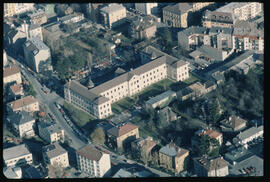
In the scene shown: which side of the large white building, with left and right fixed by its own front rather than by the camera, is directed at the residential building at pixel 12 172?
right

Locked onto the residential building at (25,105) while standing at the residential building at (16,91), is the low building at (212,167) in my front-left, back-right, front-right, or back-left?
front-left

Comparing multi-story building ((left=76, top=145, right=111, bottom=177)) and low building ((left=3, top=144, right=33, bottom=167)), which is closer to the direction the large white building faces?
the multi-story building

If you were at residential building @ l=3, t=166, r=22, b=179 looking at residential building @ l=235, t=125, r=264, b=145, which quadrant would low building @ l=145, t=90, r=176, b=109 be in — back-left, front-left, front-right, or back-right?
front-left

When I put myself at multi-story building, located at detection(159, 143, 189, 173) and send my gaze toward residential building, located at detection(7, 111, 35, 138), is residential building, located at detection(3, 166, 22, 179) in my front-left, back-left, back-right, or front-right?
front-left

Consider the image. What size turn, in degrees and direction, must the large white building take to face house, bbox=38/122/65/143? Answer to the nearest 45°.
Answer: approximately 90° to its right

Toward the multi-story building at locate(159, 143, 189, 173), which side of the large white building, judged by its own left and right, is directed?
front

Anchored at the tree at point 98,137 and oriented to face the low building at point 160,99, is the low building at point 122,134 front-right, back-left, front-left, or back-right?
front-right

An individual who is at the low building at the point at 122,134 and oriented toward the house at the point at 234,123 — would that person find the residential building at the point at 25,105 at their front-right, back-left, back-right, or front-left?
back-left

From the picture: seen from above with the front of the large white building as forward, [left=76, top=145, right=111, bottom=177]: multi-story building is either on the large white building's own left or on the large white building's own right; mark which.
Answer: on the large white building's own right

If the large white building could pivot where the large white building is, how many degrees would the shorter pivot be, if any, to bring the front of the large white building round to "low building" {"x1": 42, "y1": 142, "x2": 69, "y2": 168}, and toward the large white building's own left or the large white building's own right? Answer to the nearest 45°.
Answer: approximately 90° to the large white building's own right

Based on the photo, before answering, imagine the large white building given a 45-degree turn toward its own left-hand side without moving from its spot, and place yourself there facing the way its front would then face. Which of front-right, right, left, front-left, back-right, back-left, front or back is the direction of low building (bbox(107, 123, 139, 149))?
right

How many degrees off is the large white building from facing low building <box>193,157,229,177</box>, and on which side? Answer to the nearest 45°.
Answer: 0° — it already faces it
